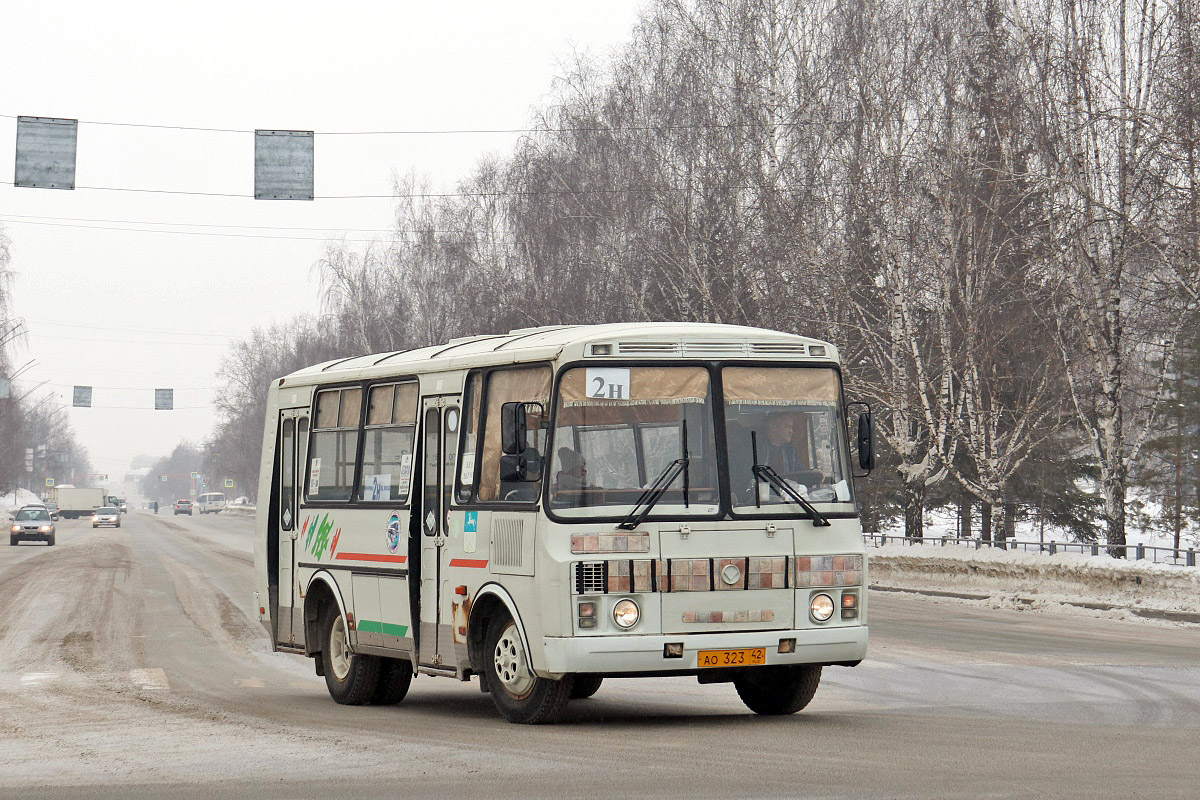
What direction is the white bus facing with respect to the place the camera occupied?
facing the viewer and to the right of the viewer

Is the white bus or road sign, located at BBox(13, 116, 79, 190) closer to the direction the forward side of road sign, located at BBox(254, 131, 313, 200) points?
the road sign

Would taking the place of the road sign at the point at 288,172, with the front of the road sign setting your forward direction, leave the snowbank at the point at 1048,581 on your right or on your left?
on your right

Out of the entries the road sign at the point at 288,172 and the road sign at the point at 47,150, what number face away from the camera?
2

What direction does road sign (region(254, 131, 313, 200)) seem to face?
away from the camera

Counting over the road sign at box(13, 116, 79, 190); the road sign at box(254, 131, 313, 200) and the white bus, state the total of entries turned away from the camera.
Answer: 2

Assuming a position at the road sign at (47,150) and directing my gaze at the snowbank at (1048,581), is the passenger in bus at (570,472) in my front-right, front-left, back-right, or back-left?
front-right

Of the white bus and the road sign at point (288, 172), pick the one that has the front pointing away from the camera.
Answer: the road sign

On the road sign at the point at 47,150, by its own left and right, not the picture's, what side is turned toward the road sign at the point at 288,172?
right

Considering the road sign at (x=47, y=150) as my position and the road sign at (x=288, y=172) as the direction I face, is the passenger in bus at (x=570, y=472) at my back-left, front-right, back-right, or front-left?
front-right

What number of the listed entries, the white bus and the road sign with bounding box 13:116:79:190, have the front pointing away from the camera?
1

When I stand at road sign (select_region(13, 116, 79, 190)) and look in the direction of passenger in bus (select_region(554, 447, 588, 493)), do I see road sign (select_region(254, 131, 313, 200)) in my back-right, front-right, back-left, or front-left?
front-left

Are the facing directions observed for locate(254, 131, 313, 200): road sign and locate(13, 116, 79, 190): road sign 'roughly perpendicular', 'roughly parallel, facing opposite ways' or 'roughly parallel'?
roughly parallel

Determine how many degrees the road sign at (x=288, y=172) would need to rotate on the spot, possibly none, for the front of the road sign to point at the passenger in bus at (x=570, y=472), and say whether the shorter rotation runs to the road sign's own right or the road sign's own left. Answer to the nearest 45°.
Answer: approximately 180°

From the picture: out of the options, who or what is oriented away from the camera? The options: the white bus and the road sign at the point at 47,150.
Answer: the road sign

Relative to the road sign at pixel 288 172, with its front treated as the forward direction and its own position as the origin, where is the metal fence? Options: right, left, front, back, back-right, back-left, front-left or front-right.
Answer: right

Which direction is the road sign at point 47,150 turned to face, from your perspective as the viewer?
facing away from the viewer
